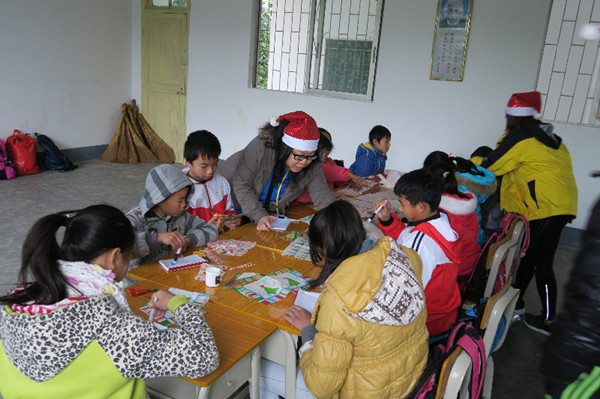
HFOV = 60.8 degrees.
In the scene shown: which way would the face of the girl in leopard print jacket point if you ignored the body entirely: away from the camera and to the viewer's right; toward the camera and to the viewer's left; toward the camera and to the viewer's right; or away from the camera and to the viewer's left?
away from the camera and to the viewer's right

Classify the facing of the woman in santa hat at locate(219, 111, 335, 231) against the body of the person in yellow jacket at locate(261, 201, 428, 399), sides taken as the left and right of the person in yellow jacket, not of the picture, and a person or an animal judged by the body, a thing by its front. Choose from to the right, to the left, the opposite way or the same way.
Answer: the opposite way

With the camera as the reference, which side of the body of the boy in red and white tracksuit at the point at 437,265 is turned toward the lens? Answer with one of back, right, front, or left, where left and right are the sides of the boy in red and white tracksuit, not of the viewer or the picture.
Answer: left

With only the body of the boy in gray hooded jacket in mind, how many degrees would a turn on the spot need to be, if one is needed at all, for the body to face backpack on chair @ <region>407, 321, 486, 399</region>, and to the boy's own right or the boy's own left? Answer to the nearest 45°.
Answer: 0° — they already face it

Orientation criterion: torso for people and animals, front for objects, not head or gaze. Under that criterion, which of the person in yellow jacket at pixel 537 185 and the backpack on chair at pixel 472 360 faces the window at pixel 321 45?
the person in yellow jacket

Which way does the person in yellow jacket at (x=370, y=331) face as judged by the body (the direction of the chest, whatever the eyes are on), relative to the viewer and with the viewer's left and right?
facing away from the viewer and to the left of the viewer

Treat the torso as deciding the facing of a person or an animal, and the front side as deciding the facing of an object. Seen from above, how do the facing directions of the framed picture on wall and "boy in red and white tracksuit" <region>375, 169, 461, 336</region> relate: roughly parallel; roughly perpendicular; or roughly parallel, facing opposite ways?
roughly perpendicular

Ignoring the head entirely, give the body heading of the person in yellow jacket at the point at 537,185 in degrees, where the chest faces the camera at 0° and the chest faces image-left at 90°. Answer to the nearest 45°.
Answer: approximately 135°

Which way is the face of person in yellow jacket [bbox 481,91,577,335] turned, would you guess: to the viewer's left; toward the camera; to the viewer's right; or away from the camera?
away from the camera

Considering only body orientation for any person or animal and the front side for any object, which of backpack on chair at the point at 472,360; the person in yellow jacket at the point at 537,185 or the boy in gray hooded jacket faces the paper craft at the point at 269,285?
the boy in gray hooded jacket

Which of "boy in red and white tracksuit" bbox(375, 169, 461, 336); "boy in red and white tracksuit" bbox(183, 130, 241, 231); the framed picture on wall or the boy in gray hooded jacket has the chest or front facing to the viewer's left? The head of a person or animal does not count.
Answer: "boy in red and white tracksuit" bbox(375, 169, 461, 336)

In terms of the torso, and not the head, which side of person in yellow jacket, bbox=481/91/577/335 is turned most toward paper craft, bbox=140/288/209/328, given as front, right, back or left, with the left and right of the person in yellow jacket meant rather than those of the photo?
left
